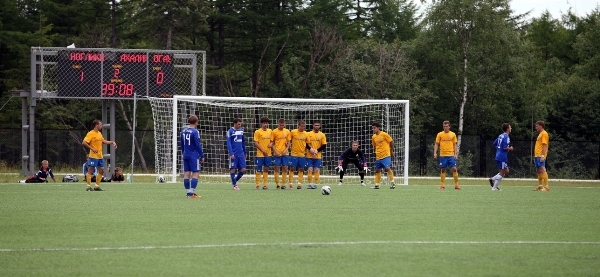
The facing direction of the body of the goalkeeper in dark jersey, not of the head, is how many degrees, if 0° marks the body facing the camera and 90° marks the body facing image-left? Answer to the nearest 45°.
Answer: approximately 0°

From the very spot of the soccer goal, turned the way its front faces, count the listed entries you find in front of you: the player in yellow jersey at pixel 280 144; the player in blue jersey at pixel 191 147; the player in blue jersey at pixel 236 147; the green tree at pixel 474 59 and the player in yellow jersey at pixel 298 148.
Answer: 4

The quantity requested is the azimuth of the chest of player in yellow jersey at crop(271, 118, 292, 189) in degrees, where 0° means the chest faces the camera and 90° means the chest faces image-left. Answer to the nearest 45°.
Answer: approximately 0°

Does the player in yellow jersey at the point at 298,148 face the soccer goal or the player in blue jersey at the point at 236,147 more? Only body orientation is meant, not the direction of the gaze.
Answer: the player in blue jersey

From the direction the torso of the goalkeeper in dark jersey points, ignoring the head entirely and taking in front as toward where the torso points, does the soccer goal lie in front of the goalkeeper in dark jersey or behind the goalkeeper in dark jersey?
behind

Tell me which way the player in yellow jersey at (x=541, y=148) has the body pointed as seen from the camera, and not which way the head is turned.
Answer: to the viewer's left

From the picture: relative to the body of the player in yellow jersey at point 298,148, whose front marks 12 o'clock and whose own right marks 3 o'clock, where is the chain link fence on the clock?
The chain link fence is roughly at 7 o'clock from the player in yellow jersey.

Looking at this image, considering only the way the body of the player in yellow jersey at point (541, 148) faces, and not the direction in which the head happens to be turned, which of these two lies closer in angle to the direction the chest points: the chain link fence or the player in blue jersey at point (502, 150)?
the player in blue jersey

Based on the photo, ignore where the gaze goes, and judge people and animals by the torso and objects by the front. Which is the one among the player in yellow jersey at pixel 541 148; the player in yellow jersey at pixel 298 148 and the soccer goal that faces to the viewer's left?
the player in yellow jersey at pixel 541 148
